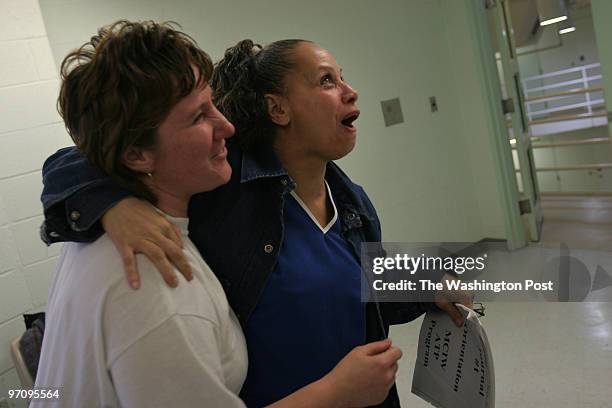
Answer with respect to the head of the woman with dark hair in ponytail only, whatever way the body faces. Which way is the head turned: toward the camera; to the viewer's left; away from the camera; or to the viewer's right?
to the viewer's right

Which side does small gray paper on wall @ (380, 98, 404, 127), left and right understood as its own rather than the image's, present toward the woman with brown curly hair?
front

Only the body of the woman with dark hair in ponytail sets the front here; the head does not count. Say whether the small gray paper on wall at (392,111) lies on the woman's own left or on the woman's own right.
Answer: on the woman's own left

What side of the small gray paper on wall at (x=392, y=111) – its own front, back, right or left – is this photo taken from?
front

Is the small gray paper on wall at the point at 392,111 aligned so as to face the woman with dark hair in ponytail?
yes

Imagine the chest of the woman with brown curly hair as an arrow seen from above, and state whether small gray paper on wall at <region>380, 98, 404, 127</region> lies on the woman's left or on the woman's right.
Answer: on the woman's left
